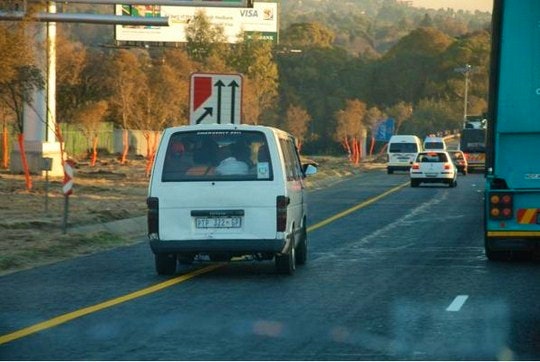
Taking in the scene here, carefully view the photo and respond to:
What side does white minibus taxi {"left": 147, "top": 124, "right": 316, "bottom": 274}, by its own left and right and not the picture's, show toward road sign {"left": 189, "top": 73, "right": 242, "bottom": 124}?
front

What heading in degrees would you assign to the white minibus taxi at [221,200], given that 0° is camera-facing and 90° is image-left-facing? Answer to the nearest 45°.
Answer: approximately 180°

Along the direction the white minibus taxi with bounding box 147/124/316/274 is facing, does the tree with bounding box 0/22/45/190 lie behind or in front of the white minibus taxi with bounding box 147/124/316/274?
in front

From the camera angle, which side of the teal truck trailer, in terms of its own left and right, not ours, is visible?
back

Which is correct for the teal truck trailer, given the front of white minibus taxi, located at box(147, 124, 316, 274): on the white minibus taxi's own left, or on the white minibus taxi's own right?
on the white minibus taxi's own right

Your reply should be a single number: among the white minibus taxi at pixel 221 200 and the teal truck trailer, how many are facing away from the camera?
2
